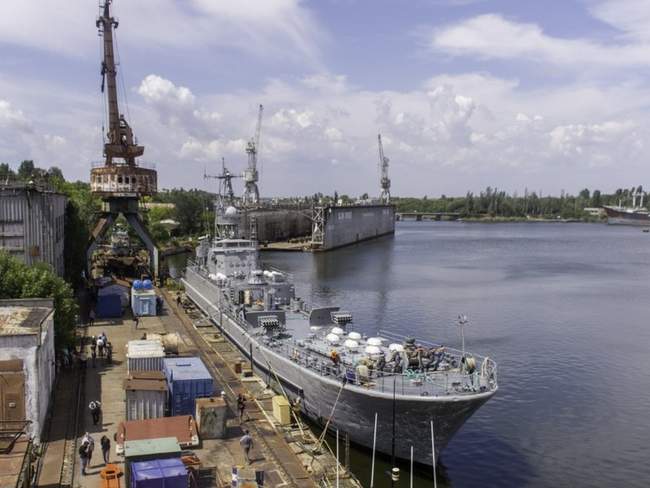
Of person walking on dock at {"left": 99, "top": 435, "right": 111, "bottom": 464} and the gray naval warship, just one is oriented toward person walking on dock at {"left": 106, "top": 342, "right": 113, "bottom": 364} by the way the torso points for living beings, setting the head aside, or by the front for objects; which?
person walking on dock at {"left": 99, "top": 435, "right": 111, "bottom": 464}

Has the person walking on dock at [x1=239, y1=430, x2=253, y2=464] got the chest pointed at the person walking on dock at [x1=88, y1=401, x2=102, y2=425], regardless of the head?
no

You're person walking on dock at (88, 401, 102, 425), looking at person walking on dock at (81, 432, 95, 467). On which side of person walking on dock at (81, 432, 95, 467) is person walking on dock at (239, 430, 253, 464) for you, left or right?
left

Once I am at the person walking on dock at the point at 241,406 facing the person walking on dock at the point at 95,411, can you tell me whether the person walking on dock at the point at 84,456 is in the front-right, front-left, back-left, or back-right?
front-left

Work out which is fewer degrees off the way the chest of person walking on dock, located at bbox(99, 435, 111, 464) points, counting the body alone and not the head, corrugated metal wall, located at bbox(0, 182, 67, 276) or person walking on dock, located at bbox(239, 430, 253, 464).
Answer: the corrugated metal wall

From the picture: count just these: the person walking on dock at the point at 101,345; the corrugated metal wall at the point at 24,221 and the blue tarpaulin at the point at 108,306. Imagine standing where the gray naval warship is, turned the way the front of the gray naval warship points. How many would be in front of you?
0

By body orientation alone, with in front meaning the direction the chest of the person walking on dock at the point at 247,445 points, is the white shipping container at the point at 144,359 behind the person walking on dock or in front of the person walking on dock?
in front

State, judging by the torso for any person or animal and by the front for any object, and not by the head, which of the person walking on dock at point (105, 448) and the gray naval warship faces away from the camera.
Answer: the person walking on dock

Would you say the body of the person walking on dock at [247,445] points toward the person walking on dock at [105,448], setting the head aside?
no

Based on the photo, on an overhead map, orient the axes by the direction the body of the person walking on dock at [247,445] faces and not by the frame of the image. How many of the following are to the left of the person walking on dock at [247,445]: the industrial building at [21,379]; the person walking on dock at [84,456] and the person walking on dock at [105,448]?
3

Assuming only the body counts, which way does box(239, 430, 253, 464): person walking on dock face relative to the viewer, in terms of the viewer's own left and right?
facing away from the viewer

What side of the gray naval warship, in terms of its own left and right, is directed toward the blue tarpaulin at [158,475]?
right

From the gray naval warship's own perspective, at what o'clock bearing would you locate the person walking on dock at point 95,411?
The person walking on dock is roughly at 2 o'clock from the gray naval warship.

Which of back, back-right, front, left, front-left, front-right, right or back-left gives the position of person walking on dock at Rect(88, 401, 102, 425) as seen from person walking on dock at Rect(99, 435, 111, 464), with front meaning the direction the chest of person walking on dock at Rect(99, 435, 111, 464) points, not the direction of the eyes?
front
